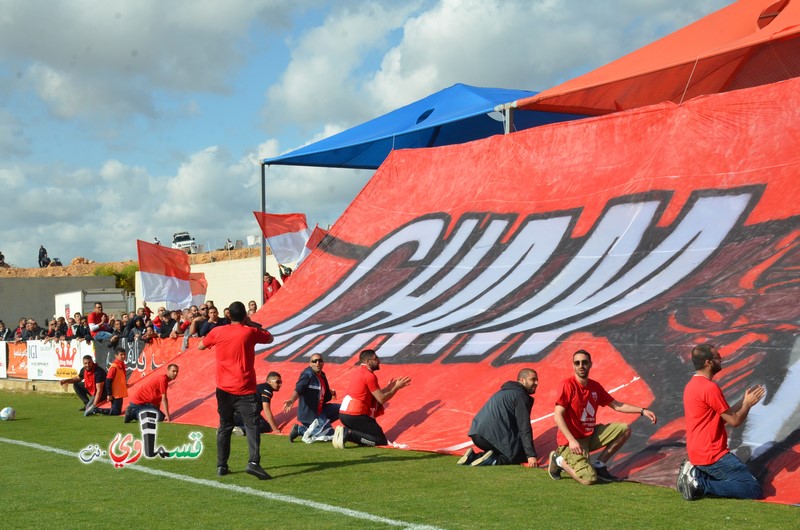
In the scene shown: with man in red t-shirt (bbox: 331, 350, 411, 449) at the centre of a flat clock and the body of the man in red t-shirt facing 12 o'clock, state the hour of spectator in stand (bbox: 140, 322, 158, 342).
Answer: The spectator in stand is roughly at 8 o'clock from the man in red t-shirt.

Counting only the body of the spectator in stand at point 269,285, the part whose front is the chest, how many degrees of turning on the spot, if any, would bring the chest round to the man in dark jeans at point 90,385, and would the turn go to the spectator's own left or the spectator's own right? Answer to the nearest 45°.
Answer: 0° — they already face them

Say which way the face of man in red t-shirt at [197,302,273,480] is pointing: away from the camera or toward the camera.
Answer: away from the camera

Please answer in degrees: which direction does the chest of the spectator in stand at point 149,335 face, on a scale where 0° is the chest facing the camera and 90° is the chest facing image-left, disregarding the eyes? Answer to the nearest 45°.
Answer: approximately 45°

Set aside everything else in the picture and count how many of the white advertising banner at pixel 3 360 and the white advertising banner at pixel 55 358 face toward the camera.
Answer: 2

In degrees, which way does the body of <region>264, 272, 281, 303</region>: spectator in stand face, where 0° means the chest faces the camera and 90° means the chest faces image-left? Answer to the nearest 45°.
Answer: approximately 45°

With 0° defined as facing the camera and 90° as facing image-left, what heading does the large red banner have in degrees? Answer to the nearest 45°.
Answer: approximately 45°

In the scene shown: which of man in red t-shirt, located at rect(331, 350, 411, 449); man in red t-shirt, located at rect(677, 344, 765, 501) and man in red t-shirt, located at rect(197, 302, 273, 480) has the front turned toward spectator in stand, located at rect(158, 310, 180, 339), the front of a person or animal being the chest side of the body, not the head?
man in red t-shirt, located at rect(197, 302, 273, 480)

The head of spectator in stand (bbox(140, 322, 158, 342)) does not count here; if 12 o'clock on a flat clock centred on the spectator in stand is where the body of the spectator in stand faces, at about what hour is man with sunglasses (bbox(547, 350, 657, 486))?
The man with sunglasses is roughly at 10 o'clock from the spectator in stand.

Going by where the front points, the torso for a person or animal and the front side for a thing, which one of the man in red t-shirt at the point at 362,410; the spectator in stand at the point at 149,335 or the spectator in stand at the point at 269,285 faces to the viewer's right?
the man in red t-shirt

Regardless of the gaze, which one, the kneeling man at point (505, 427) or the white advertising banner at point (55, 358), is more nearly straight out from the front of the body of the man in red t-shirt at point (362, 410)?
the kneeling man

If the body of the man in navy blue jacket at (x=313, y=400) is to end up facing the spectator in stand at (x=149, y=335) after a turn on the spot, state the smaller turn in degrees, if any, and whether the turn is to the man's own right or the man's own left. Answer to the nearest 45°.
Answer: approximately 180°

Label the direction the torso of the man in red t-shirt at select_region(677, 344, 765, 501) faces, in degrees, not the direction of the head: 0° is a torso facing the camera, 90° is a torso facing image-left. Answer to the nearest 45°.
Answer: approximately 270°
